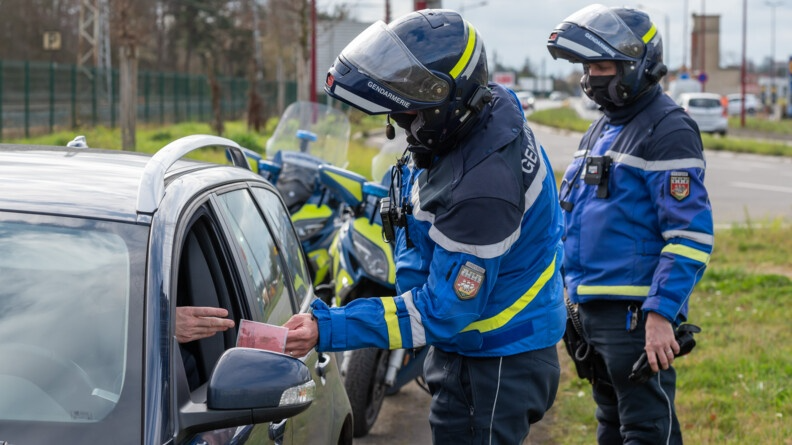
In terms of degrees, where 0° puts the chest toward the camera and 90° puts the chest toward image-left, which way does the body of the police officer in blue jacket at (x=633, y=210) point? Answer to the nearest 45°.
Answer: approximately 45°

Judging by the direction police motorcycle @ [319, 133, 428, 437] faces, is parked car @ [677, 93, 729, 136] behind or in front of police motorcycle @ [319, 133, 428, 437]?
behind

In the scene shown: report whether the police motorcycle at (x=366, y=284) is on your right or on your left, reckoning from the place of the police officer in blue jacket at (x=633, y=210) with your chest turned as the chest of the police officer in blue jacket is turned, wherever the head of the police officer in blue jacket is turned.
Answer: on your right

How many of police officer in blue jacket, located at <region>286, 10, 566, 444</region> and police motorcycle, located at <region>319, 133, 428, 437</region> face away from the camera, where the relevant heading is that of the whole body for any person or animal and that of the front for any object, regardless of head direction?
0

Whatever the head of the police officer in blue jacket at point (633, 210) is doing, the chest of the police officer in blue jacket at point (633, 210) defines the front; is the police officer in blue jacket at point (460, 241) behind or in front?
in front

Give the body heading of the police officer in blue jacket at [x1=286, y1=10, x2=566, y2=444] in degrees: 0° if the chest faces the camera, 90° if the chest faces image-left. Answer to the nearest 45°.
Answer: approximately 90°

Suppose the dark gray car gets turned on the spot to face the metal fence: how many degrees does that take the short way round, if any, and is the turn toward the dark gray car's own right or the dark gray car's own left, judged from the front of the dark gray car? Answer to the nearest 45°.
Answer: approximately 135° to the dark gray car's own right

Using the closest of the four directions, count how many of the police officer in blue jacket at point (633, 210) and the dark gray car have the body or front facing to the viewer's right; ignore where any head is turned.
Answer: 0
